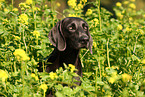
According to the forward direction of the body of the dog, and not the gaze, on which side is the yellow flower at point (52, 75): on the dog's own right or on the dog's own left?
on the dog's own right

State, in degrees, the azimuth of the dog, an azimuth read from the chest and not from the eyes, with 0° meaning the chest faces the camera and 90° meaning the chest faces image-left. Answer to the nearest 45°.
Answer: approximately 315°

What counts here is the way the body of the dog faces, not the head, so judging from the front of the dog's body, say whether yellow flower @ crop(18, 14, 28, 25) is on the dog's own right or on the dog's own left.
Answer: on the dog's own right
